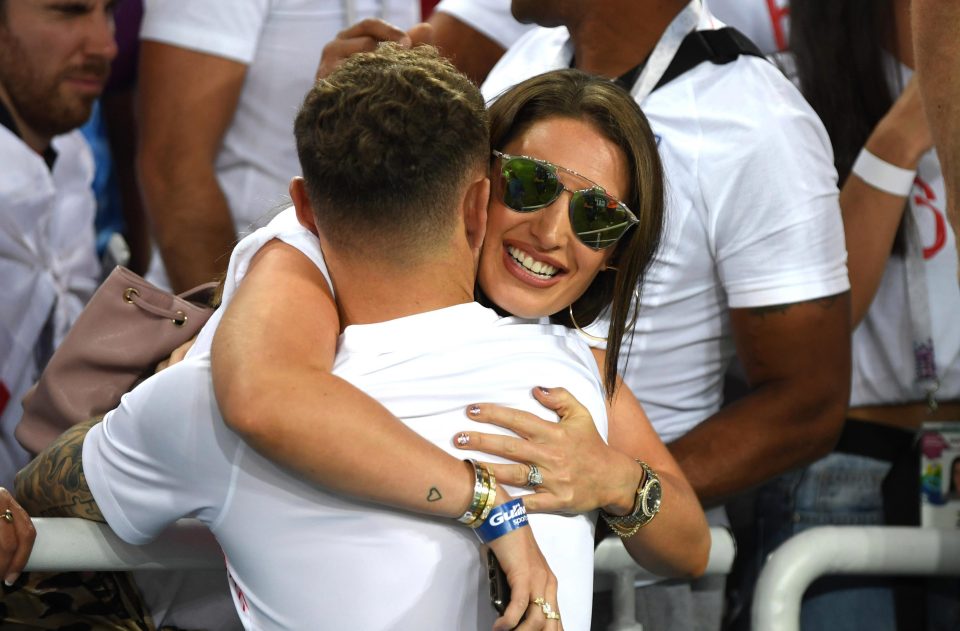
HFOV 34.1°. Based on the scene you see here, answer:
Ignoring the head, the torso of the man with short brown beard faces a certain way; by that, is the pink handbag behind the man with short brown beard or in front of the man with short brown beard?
in front

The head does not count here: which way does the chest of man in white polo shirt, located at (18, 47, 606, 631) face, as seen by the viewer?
away from the camera

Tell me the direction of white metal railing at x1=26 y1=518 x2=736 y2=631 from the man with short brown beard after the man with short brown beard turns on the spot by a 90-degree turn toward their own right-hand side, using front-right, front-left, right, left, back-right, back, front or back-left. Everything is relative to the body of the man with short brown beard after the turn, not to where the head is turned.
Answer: front-left

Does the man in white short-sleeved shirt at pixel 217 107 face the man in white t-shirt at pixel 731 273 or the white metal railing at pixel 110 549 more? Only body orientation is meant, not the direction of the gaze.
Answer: the man in white t-shirt

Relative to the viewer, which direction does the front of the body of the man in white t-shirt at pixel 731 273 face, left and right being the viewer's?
facing the viewer and to the left of the viewer

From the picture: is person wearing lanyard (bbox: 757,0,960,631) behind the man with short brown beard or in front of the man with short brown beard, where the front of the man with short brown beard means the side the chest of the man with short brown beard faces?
in front

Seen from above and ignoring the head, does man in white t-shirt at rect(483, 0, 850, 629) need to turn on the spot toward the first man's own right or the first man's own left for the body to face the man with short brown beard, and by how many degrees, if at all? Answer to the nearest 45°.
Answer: approximately 45° to the first man's own right

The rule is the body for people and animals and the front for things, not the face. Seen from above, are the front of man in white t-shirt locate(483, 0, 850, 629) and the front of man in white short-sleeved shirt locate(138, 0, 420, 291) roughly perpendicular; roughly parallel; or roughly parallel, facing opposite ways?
roughly perpendicular

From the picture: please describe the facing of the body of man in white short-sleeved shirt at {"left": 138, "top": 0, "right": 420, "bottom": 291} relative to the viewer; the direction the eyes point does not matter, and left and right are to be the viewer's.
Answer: facing the viewer and to the right of the viewer

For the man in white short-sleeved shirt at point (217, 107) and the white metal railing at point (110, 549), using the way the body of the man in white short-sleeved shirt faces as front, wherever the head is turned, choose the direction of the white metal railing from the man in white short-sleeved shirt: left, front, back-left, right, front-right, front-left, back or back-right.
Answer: front-right
